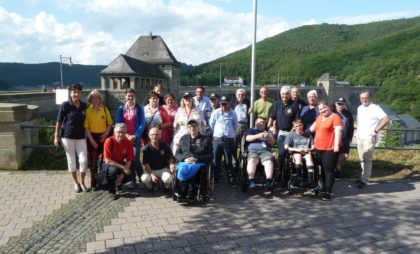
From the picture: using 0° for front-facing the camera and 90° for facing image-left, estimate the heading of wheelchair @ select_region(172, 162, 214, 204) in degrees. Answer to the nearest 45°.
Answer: approximately 45°

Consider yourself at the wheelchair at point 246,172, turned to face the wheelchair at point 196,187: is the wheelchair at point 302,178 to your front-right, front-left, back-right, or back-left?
back-left

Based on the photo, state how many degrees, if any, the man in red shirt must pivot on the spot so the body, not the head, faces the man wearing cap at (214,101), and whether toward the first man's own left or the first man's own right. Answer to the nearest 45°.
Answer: approximately 135° to the first man's own left

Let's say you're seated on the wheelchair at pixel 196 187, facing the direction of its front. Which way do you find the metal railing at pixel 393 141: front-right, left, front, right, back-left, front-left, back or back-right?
back

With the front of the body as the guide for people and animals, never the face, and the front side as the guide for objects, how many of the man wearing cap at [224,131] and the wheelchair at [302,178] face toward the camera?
2

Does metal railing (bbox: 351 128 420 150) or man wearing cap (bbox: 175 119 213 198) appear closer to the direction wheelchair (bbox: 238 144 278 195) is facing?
the man wearing cap

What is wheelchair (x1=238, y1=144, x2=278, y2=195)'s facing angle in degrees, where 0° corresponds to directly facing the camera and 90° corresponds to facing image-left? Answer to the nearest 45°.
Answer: approximately 0°
